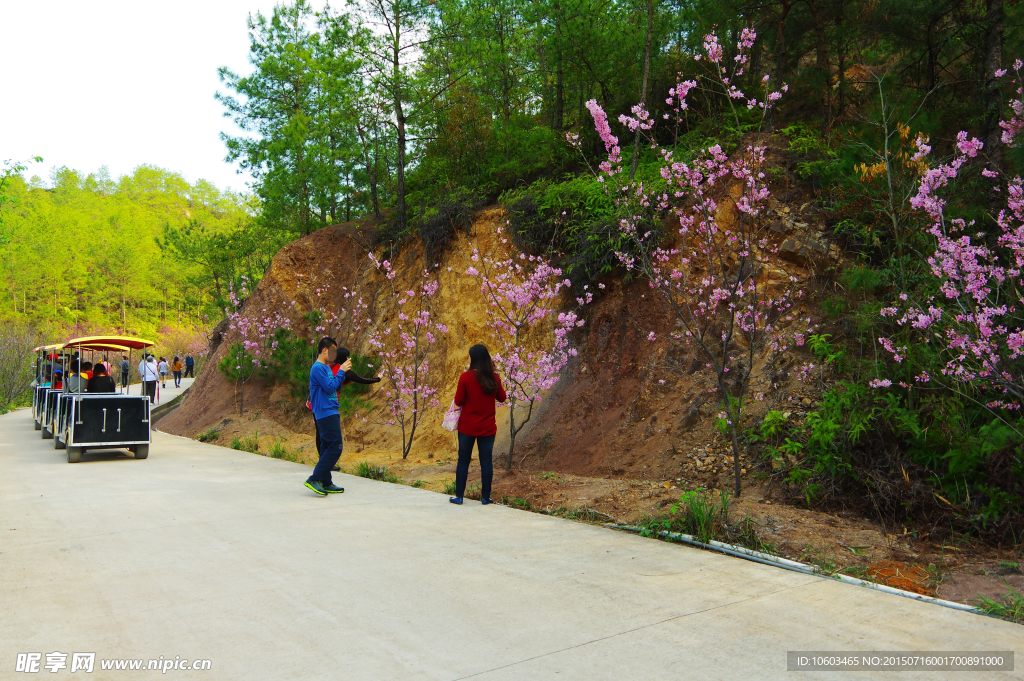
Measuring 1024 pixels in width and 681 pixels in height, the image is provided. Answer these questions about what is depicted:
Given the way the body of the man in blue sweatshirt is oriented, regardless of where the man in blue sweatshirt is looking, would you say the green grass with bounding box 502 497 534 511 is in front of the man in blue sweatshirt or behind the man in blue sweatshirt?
in front

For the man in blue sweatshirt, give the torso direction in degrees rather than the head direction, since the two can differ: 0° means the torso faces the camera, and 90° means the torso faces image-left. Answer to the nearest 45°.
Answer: approximately 270°

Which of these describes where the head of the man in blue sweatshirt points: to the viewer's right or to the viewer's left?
to the viewer's right

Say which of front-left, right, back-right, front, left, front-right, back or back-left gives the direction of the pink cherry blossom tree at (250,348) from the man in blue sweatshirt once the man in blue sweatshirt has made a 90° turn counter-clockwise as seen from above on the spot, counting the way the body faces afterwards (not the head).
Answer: front

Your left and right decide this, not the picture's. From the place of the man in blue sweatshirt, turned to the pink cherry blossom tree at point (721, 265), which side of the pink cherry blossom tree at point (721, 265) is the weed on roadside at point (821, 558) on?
right

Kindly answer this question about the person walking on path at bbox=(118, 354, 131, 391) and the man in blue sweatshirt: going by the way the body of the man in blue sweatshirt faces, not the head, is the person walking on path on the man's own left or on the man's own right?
on the man's own left

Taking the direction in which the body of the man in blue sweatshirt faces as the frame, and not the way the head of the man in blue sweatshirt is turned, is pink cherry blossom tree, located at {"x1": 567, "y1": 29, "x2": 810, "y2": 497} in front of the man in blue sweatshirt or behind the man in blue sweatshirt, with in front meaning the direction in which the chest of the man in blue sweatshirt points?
in front

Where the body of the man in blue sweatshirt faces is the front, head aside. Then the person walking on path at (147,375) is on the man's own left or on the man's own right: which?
on the man's own left

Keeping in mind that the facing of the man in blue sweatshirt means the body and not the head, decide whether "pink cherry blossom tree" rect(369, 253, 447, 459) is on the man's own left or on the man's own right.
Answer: on the man's own left

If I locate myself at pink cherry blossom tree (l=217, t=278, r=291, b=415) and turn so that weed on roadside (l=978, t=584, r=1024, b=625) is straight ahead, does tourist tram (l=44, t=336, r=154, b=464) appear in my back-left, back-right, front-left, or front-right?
front-right

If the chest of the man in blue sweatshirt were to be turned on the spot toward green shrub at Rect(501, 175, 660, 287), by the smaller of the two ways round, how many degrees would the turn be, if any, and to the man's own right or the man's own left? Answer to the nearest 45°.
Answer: approximately 45° to the man's own left

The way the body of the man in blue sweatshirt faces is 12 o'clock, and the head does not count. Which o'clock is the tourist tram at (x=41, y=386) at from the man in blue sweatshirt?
The tourist tram is roughly at 8 o'clock from the man in blue sweatshirt.

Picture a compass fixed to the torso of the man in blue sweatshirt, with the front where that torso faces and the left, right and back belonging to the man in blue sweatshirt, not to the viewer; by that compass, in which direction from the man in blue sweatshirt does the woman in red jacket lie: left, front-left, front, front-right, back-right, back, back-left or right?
front-right

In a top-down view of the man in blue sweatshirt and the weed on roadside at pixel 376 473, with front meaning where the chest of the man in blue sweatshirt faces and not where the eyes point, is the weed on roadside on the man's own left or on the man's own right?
on the man's own left
